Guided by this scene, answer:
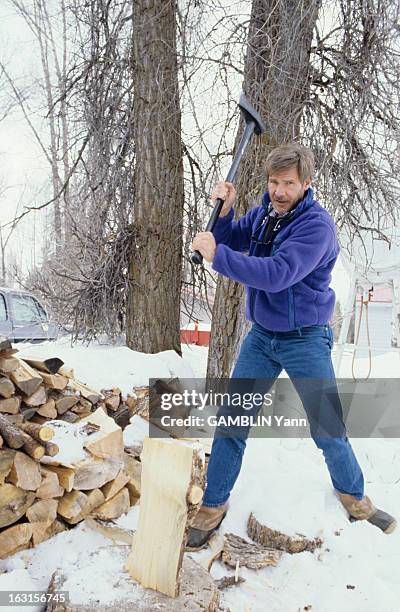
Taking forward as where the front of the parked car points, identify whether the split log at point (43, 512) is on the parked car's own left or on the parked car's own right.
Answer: on the parked car's own right

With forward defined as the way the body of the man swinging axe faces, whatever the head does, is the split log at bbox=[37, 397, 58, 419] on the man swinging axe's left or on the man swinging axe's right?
on the man swinging axe's right

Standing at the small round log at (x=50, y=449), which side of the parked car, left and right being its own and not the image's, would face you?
right

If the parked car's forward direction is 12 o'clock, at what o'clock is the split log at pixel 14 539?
The split log is roughly at 3 o'clock from the parked car.

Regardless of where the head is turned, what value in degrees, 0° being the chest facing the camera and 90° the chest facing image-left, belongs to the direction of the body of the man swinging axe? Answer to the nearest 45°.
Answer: approximately 45°

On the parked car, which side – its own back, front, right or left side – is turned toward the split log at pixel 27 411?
right

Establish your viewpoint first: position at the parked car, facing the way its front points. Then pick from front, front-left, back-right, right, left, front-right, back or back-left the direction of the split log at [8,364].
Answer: right

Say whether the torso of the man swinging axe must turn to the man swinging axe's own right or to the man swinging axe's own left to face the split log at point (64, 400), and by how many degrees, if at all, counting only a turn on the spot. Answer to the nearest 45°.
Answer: approximately 45° to the man swinging axe's own right

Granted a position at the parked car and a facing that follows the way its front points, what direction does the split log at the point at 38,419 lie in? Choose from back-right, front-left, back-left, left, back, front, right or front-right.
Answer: right

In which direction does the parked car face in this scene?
to the viewer's right

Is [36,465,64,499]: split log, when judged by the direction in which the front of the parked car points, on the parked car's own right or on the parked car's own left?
on the parked car's own right

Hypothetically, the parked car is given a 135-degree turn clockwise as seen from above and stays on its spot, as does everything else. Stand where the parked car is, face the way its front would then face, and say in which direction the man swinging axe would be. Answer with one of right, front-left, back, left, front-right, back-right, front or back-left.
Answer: front-left

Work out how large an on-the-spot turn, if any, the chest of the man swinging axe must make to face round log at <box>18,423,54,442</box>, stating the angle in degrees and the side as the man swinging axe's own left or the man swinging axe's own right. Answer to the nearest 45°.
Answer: approximately 45° to the man swinging axe's own right

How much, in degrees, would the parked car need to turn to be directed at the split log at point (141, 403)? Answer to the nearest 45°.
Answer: approximately 90° to its right
